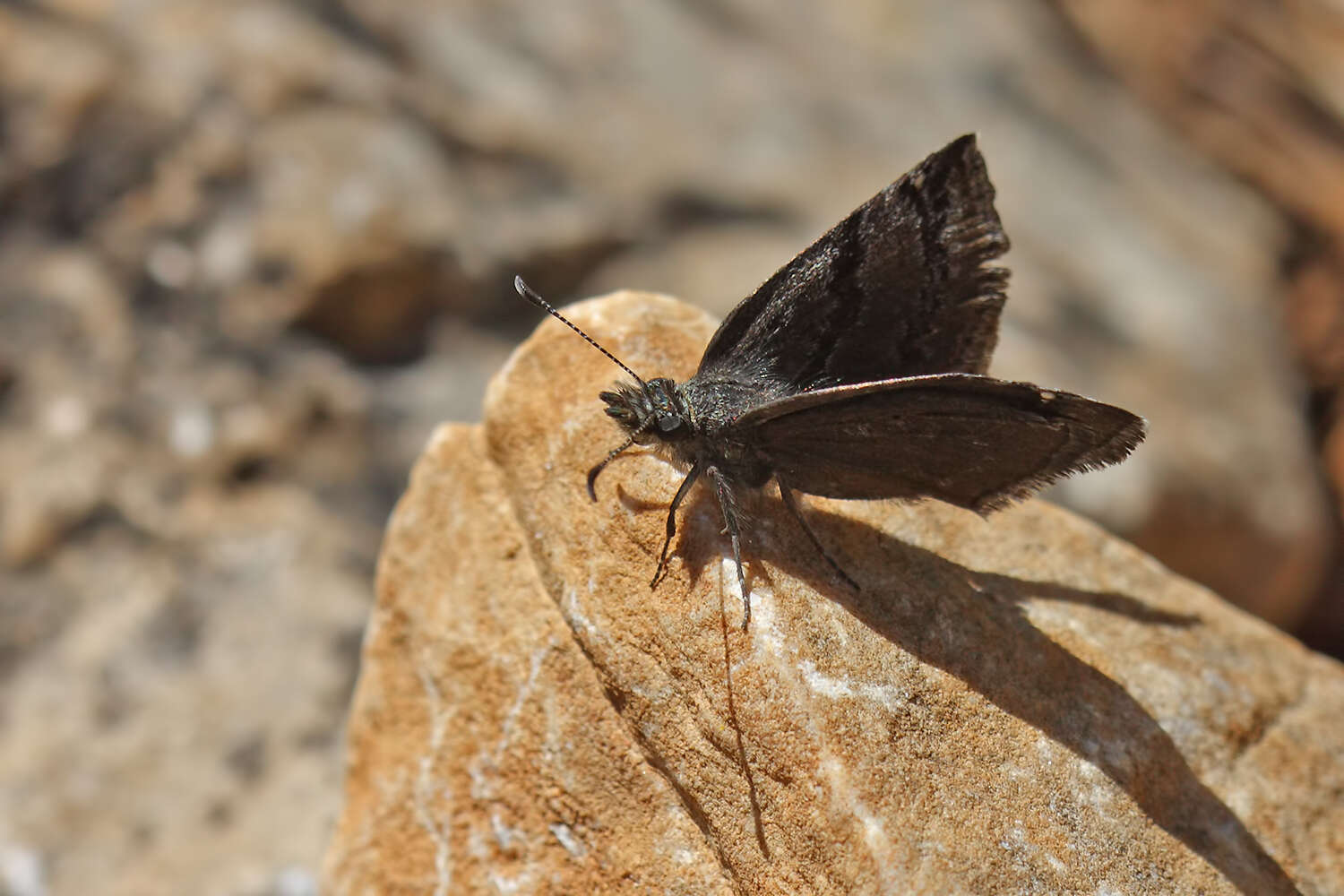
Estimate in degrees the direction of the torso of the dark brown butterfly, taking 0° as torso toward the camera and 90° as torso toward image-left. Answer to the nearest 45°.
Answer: approximately 90°
